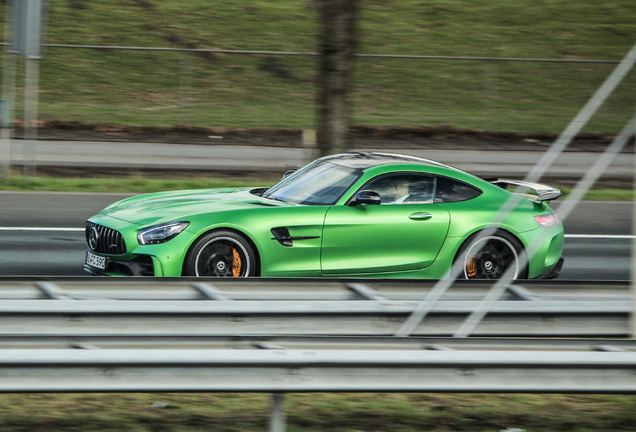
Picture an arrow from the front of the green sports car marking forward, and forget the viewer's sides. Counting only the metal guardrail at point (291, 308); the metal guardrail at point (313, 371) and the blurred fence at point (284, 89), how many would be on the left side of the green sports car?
2

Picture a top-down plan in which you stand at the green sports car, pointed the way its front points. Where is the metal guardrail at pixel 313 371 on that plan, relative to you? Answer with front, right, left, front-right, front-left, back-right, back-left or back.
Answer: left

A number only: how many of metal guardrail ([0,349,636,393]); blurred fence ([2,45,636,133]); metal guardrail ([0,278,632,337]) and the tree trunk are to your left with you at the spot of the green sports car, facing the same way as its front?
2

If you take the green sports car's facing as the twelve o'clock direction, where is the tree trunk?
The tree trunk is roughly at 3 o'clock from the green sports car.

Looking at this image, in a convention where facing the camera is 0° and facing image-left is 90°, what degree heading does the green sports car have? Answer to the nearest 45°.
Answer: approximately 90°

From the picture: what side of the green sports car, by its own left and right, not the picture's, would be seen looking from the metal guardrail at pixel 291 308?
left

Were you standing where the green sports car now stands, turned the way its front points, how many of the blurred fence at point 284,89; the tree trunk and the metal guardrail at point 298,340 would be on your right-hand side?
2

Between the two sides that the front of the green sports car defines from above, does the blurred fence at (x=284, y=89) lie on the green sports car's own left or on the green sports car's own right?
on the green sports car's own right
